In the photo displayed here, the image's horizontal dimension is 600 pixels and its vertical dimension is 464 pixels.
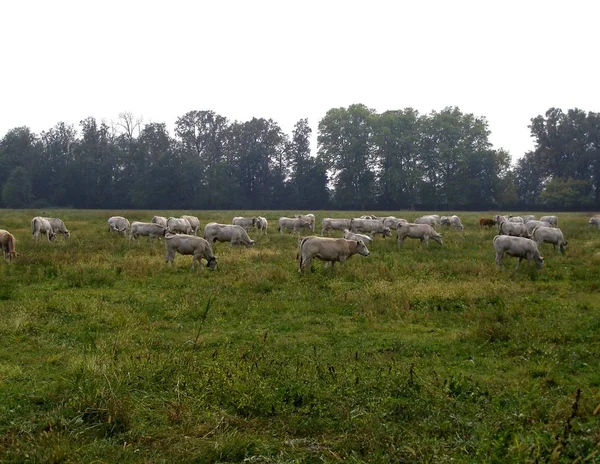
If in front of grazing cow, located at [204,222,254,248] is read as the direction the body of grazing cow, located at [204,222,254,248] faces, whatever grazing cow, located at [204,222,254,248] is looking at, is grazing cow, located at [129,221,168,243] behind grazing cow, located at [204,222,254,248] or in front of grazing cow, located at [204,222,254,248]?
behind

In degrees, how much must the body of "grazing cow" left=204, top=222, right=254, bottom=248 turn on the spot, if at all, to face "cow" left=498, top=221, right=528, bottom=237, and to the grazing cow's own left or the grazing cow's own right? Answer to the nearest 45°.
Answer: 0° — it already faces it

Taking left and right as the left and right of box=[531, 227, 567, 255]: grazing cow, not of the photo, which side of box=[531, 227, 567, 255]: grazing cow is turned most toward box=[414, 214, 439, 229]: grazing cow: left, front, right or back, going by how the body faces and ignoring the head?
left

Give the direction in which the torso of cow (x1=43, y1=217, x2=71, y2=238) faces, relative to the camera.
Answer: to the viewer's right

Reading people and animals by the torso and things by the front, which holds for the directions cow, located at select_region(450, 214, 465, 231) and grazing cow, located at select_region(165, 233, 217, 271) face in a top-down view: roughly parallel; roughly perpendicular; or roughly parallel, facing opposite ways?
roughly perpendicular

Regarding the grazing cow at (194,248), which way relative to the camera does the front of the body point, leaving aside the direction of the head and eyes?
to the viewer's right

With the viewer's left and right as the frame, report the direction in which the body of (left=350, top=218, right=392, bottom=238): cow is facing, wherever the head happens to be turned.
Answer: facing to the right of the viewer

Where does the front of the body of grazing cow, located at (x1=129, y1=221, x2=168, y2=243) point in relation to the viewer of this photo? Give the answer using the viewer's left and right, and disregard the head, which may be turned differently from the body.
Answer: facing to the right of the viewer

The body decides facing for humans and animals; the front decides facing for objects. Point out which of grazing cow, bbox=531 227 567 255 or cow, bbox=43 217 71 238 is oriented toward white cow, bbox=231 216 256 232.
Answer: the cow

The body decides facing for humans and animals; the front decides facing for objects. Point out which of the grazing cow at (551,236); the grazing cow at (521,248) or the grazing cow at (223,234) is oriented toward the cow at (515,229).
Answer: the grazing cow at (223,234)
